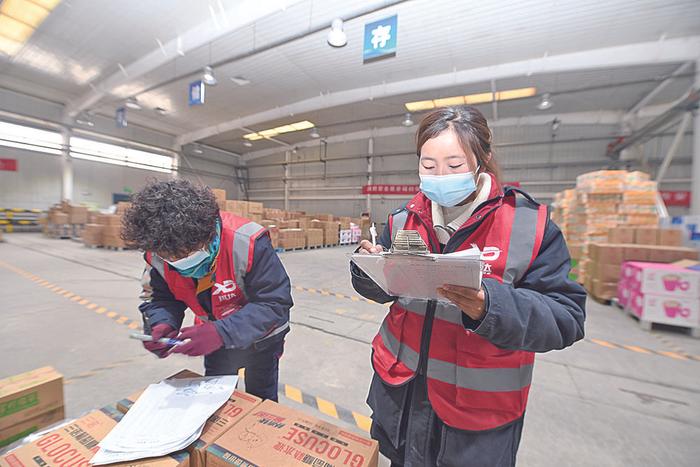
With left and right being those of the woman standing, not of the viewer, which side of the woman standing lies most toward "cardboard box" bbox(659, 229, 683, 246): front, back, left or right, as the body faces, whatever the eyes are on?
back

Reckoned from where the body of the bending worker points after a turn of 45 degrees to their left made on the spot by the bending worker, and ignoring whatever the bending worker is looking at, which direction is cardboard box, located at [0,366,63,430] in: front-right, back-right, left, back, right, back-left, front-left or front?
back-right

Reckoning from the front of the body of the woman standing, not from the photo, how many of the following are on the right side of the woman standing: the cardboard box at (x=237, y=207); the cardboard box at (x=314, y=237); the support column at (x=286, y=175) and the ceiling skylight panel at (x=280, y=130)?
4

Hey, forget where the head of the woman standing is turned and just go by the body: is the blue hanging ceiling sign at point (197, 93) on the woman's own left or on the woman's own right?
on the woman's own right

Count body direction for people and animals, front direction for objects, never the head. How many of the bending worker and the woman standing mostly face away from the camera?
0
